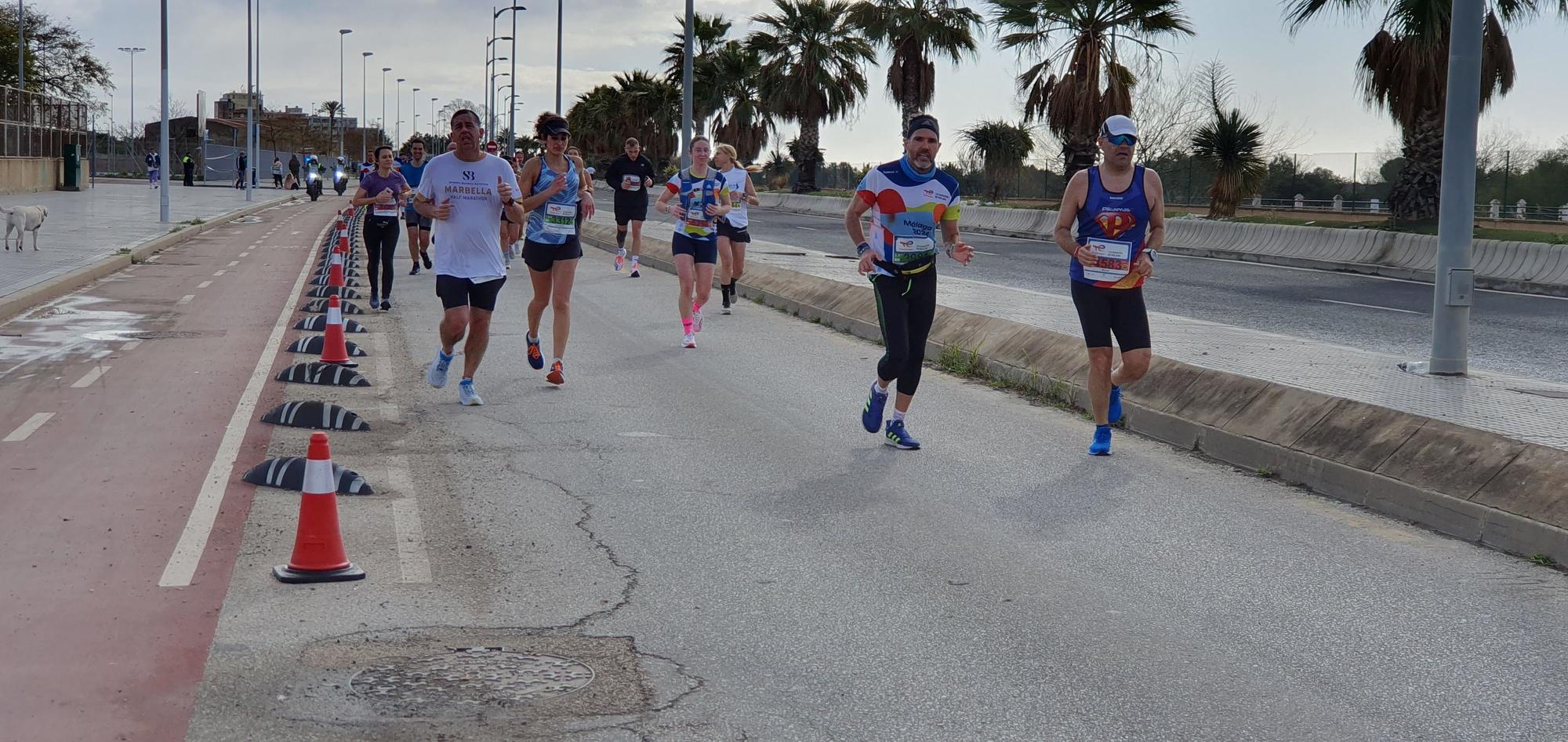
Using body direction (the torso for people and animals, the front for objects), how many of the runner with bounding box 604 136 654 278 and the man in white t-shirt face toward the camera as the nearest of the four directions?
2

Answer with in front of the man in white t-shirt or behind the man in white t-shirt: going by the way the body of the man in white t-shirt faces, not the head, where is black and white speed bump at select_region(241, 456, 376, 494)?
in front

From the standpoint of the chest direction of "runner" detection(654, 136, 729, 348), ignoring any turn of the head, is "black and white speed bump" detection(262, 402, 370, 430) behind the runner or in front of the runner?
in front

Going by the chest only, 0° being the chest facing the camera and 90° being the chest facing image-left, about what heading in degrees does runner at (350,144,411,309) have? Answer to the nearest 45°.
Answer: approximately 0°

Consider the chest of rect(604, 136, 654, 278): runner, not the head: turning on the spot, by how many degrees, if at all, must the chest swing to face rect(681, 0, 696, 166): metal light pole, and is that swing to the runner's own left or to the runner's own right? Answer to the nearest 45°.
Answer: approximately 180°

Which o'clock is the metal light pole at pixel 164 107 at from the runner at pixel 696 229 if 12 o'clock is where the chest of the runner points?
The metal light pole is roughly at 5 o'clock from the runner.
